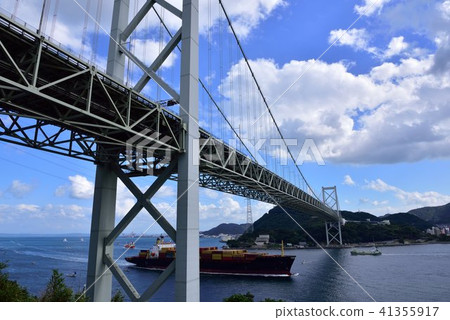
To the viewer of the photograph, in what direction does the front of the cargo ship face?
facing to the right of the viewer

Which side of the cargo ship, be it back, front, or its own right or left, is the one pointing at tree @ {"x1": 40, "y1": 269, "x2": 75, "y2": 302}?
right
